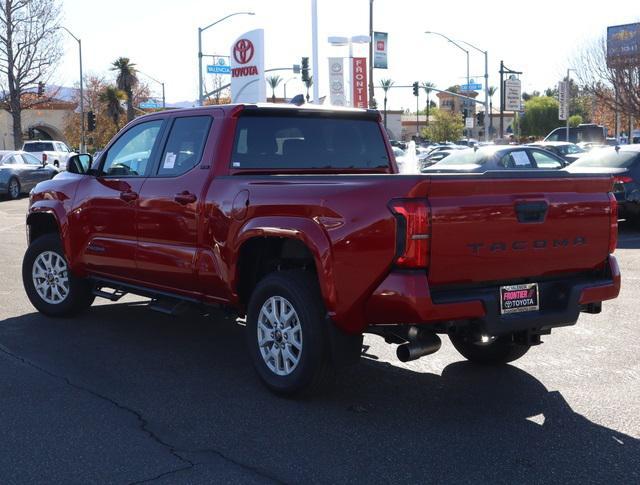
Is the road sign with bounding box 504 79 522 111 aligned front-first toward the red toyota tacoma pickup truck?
yes

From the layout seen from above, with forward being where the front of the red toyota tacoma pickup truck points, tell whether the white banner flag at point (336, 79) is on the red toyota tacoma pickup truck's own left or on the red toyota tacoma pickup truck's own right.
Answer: on the red toyota tacoma pickup truck's own right

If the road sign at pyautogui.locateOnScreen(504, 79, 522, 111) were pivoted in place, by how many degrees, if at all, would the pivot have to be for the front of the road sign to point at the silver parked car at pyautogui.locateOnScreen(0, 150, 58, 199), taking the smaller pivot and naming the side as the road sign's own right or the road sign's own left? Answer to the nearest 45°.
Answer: approximately 45° to the road sign's own right

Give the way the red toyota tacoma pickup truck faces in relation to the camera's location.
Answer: facing away from the viewer and to the left of the viewer

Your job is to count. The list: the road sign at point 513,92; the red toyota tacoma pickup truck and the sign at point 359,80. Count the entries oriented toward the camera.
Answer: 2

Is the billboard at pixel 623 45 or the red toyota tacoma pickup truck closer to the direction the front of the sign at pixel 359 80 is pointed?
the red toyota tacoma pickup truck

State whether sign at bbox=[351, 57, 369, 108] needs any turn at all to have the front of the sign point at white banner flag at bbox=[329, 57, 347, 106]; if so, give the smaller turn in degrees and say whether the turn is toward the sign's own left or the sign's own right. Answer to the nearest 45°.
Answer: approximately 45° to the sign's own right

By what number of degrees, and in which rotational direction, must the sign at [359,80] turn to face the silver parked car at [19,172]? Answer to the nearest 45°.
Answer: approximately 45° to its right

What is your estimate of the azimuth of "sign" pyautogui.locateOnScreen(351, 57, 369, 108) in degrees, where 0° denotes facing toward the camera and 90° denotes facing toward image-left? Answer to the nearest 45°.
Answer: approximately 0°

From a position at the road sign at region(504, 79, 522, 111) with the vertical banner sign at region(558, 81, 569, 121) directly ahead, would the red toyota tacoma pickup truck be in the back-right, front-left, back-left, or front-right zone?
back-right
